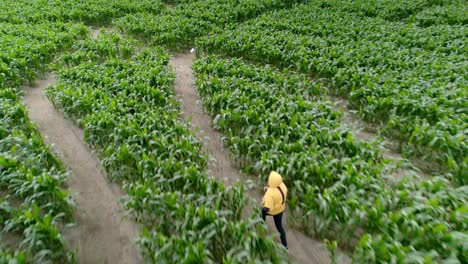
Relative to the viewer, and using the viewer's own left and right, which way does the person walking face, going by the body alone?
facing away from the viewer and to the left of the viewer
